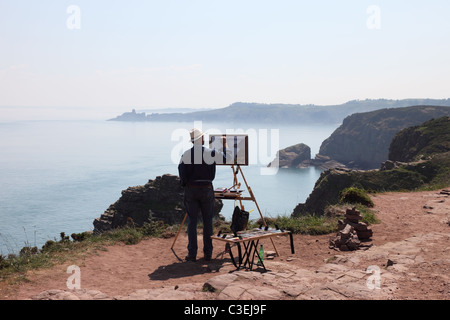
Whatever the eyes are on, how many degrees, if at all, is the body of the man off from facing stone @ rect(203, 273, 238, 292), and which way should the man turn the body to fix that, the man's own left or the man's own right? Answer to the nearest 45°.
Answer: approximately 180°

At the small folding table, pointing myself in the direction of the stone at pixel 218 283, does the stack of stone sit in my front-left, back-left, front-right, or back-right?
back-left

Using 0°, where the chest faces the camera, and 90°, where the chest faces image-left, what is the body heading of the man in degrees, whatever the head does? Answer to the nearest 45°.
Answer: approximately 180°

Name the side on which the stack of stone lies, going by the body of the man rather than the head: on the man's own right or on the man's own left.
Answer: on the man's own right

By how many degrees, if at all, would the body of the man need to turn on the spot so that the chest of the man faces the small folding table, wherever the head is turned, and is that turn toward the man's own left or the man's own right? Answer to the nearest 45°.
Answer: approximately 135° to the man's own right
